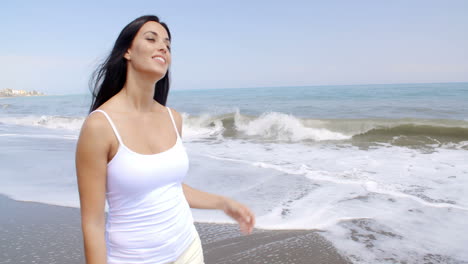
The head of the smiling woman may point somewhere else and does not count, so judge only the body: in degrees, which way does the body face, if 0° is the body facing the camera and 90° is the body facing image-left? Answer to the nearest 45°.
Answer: approximately 315°

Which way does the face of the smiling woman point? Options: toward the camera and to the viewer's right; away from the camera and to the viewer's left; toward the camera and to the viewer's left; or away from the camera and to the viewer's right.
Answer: toward the camera and to the viewer's right
